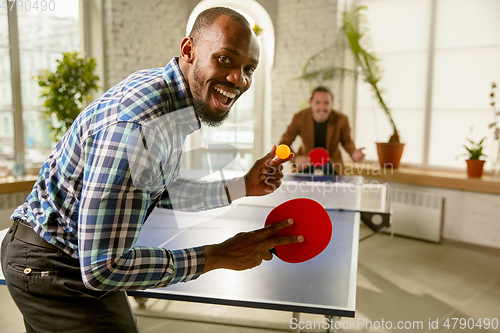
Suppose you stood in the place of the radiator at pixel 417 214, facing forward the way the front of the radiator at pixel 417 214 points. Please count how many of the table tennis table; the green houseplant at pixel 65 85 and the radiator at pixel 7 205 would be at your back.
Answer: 0

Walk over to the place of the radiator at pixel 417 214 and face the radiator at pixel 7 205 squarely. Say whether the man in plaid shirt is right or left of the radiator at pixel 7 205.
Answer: left

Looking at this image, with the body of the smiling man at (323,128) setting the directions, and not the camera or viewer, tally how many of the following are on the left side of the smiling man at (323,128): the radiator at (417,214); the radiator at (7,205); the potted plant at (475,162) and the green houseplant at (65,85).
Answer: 2

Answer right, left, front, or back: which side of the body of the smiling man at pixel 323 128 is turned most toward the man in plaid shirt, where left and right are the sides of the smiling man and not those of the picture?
front

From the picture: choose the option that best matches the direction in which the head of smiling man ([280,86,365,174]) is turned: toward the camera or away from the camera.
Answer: toward the camera

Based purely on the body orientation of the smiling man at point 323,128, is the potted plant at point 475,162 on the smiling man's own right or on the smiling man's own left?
on the smiling man's own left

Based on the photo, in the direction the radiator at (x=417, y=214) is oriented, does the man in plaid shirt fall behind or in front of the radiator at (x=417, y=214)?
in front

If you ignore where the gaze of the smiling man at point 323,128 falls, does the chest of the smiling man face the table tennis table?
yes

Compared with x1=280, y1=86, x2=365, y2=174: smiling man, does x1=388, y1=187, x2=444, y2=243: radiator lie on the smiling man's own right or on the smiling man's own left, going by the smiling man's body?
on the smiling man's own left

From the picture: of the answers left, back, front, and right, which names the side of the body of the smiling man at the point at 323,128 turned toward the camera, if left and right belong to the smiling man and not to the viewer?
front

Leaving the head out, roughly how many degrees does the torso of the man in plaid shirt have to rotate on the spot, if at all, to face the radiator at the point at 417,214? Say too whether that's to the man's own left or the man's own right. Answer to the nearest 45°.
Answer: approximately 45° to the man's own left

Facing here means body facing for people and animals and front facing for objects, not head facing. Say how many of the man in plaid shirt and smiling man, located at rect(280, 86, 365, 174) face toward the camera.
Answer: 1

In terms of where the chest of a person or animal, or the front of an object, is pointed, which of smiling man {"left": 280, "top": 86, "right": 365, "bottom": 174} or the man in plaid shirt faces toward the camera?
the smiling man

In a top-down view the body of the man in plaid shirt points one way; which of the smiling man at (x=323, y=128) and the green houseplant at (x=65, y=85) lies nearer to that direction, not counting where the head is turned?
the smiling man

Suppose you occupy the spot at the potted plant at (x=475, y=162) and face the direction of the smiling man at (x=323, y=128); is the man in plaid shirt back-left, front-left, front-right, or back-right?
front-left

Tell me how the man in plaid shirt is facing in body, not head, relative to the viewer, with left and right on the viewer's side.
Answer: facing to the right of the viewer

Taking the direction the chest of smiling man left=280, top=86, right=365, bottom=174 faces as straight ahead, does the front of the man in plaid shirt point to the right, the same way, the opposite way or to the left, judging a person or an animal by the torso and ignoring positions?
to the left
